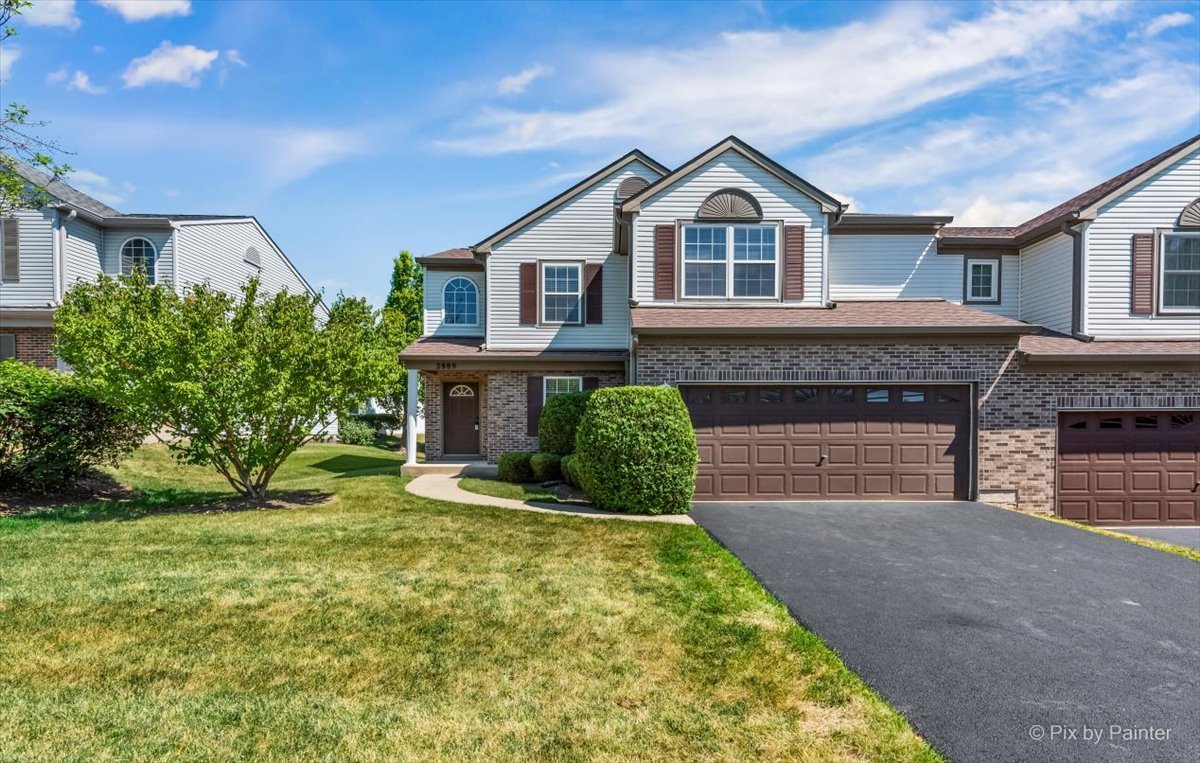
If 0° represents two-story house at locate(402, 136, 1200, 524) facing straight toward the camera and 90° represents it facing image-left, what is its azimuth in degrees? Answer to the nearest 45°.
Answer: approximately 0°

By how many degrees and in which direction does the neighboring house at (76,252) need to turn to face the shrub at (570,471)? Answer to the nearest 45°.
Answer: approximately 45° to its left

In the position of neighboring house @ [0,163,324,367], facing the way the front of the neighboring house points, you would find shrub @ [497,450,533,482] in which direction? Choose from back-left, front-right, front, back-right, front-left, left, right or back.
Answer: front-left

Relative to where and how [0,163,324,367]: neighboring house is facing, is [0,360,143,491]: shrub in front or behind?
in front

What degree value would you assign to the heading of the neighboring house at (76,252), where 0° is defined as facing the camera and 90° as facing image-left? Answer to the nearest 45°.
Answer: approximately 0°

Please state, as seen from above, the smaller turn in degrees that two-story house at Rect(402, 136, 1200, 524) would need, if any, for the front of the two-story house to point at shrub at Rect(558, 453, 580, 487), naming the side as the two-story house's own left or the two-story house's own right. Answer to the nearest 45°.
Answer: approximately 90° to the two-story house's own right

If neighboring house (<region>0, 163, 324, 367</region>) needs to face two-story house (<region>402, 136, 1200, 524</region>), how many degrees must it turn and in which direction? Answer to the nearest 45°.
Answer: approximately 45° to its left

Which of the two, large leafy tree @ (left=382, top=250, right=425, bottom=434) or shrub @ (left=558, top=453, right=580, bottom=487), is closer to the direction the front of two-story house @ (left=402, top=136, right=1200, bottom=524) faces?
the shrub

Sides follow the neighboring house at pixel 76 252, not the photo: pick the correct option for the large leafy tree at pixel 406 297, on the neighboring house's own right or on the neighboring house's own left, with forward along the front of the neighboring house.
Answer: on the neighboring house's own left

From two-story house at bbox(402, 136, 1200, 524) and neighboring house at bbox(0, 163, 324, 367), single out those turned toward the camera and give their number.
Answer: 2

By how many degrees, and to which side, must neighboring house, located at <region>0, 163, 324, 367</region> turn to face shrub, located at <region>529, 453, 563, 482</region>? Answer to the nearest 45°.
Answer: approximately 45° to its left
